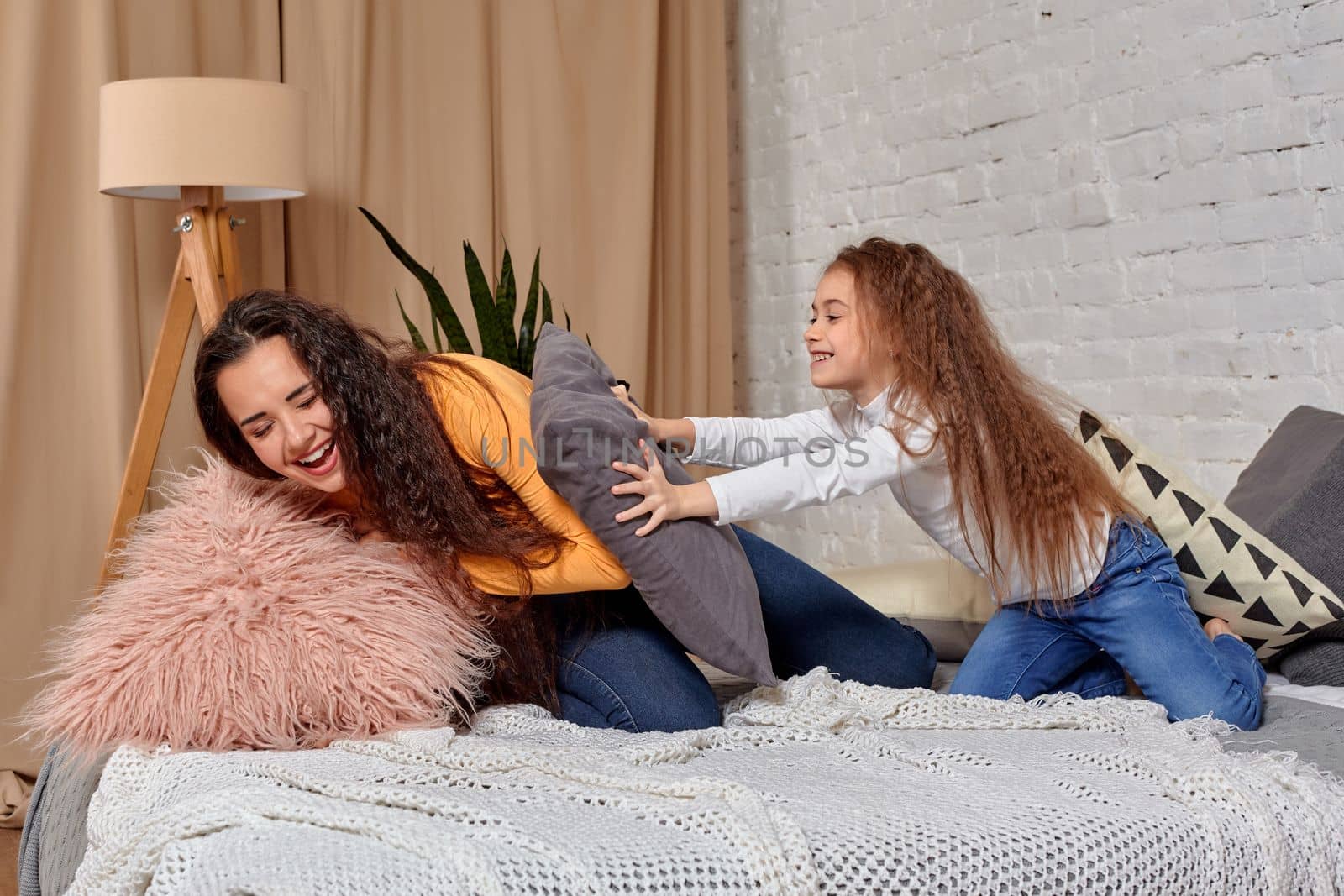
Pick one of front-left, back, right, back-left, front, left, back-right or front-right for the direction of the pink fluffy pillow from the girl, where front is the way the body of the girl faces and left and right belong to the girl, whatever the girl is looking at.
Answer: front-left

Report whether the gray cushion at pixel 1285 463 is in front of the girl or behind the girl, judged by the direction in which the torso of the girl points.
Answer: behind

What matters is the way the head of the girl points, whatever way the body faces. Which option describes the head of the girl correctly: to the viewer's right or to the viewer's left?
to the viewer's left

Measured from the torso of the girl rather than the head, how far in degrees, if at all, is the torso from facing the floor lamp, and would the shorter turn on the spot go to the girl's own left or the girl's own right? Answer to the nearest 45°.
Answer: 0° — they already face it

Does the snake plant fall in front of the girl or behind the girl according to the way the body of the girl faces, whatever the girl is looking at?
in front

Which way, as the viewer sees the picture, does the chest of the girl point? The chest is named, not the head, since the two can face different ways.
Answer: to the viewer's left

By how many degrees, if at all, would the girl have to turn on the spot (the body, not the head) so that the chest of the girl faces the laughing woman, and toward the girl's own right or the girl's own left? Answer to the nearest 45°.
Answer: approximately 45° to the girl's own left
